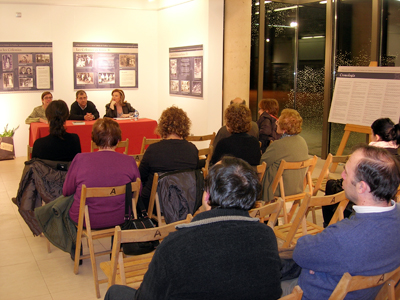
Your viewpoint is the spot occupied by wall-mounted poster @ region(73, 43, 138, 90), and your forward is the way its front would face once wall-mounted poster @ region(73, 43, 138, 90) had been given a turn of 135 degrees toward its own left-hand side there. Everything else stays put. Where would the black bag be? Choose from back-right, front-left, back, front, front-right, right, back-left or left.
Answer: back-right

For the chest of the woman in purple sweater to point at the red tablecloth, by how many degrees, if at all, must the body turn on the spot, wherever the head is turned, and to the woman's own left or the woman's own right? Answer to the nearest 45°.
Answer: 0° — they already face it

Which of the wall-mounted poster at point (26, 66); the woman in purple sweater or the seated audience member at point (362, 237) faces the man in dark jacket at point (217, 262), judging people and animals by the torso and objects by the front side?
the wall-mounted poster

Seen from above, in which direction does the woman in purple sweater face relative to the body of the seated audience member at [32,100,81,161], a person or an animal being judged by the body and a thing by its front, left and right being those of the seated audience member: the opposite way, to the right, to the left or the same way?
the same way

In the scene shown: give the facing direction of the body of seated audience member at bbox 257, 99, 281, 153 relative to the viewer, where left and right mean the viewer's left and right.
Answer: facing away from the viewer and to the left of the viewer

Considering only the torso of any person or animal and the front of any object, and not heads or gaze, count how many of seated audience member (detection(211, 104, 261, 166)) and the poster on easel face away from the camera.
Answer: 1

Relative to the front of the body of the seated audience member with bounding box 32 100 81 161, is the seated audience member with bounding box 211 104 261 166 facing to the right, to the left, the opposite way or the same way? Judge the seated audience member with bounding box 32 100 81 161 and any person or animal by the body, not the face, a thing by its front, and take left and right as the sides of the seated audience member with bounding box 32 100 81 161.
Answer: the same way

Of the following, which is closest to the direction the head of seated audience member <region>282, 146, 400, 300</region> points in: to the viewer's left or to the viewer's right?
to the viewer's left

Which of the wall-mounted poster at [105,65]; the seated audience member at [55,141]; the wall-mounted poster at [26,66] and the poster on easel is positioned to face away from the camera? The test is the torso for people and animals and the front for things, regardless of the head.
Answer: the seated audience member

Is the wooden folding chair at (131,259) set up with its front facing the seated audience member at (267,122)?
no

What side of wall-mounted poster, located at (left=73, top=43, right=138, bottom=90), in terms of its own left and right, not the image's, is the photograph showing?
front

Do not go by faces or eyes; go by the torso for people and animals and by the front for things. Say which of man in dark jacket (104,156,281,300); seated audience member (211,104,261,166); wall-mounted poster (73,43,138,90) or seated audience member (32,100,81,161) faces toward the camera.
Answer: the wall-mounted poster

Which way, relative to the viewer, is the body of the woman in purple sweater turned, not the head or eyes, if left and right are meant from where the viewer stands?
facing away from the viewer

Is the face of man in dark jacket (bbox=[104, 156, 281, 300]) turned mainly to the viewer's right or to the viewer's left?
to the viewer's left

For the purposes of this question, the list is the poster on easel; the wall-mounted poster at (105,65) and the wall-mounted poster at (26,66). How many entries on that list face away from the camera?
0

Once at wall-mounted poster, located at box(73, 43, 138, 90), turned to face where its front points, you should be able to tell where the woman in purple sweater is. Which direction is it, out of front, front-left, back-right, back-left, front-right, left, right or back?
front

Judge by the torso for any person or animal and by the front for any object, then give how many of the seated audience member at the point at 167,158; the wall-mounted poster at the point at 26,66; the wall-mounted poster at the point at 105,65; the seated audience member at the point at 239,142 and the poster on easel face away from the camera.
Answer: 2

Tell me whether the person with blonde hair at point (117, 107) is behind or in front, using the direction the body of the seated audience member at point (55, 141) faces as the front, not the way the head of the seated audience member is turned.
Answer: in front

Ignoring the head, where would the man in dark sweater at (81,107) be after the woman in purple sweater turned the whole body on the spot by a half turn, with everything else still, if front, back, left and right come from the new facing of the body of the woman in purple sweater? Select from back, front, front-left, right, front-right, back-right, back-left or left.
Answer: back

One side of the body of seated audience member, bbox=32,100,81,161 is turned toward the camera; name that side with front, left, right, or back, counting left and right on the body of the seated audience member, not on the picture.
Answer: back

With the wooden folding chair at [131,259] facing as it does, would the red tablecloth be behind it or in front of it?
in front
